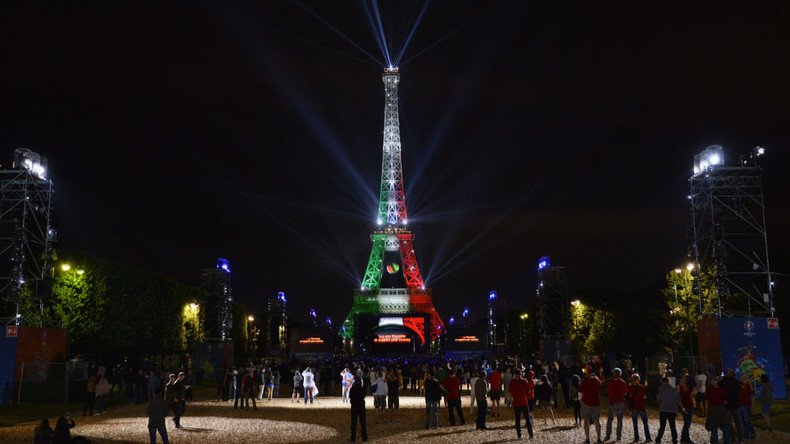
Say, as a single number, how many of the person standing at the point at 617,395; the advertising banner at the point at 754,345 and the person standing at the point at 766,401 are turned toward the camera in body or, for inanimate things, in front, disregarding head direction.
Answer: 1

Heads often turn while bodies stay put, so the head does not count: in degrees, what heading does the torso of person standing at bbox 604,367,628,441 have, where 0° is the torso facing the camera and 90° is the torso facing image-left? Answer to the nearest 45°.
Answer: approximately 180°

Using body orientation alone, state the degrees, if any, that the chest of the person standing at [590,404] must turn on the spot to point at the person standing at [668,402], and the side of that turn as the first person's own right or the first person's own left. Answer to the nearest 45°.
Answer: approximately 90° to the first person's own right

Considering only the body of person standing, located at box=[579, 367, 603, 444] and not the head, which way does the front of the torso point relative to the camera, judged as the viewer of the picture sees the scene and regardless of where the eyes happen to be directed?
away from the camera

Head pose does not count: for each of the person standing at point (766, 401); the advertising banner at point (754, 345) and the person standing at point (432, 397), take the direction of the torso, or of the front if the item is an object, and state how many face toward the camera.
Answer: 1

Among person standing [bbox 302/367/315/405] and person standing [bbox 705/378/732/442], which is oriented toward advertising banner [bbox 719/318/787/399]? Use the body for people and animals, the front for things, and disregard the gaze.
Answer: person standing [bbox 705/378/732/442]

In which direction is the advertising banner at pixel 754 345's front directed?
toward the camera

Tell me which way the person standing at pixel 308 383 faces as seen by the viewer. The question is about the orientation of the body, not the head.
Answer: away from the camera

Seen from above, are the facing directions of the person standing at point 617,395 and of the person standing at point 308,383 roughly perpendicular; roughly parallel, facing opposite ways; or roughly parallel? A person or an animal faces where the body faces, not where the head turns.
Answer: roughly parallel

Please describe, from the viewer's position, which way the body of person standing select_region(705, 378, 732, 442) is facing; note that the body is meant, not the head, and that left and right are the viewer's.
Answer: facing away from the viewer

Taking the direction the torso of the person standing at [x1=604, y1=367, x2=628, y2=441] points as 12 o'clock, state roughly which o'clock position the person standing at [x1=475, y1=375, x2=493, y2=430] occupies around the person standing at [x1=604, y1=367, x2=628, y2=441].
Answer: the person standing at [x1=475, y1=375, x2=493, y2=430] is roughly at 10 o'clock from the person standing at [x1=604, y1=367, x2=628, y2=441].

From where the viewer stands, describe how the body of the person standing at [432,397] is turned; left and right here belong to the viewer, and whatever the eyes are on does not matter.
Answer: facing away from the viewer

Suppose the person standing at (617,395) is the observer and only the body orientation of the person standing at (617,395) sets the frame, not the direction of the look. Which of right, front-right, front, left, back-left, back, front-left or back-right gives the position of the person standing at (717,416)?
back-right

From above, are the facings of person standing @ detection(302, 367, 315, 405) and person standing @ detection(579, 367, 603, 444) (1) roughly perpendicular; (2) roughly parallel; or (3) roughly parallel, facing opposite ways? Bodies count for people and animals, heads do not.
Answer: roughly parallel

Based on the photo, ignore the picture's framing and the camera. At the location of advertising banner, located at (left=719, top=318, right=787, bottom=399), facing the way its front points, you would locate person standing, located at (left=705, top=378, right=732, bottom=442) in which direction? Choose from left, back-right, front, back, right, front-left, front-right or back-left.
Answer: front

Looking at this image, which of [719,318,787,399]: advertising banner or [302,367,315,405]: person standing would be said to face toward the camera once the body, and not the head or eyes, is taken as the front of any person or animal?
the advertising banner

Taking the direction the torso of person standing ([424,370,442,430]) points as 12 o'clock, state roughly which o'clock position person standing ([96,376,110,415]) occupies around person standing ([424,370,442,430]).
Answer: person standing ([96,376,110,415]) is roughly at 10 o'clock from person standing ([424,370,442,430]).
